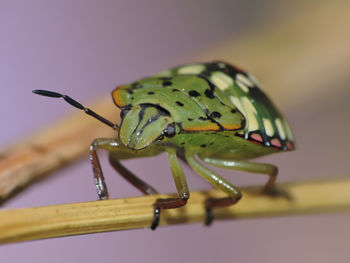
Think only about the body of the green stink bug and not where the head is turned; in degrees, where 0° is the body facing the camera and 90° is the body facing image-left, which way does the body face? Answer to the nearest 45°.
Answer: approximately 45°

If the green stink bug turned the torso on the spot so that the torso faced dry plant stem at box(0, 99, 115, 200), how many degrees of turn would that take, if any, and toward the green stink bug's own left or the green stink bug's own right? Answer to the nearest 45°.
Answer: approximately 45° to the green stink bug's own right
